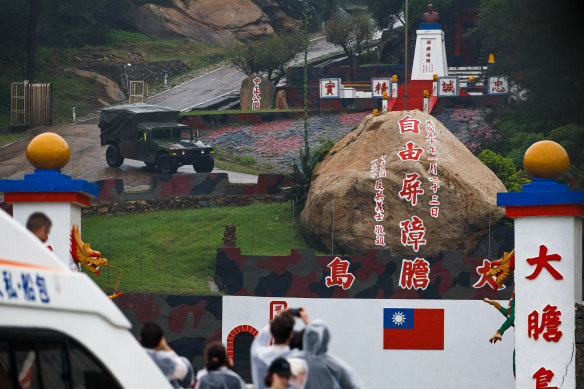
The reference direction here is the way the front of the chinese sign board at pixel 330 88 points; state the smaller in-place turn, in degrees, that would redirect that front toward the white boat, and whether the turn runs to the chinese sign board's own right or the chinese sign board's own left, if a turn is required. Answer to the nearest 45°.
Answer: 0° — it already faces it

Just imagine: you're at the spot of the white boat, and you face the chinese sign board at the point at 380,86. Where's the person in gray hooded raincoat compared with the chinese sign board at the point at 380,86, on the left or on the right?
right

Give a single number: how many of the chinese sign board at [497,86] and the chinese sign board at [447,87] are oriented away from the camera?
0

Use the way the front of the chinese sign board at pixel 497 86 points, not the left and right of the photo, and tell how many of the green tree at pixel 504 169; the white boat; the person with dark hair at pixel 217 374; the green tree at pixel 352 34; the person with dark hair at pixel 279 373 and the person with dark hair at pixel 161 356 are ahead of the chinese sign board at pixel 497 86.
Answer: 5

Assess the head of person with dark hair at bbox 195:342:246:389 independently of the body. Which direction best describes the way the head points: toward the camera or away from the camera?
away from the camera

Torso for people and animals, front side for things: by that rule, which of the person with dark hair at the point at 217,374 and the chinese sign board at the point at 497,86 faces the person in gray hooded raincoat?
the chinese sign board

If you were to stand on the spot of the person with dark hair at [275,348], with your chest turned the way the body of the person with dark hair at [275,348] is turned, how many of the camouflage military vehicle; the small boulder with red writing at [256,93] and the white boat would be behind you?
1

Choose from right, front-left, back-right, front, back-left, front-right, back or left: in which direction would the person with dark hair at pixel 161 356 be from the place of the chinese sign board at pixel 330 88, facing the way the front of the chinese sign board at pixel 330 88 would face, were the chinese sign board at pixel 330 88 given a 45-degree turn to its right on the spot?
front-left

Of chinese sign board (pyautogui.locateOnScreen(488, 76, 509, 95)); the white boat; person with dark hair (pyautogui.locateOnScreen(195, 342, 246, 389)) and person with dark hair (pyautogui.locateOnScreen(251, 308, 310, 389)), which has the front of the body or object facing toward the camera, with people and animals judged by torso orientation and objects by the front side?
the chinese sign board

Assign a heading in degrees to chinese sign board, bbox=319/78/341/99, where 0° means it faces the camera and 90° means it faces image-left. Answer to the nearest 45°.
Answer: approximately 0°

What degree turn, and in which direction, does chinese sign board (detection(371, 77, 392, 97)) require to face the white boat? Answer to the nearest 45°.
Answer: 0° — it already faces it

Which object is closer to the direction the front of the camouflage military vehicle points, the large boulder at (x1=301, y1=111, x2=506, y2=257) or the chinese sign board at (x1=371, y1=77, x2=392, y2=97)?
the large boulder

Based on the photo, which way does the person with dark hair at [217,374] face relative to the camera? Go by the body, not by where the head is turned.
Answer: away from the camera

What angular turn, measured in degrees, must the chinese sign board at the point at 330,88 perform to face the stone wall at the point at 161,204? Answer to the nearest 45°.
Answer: approximately 45° to its right

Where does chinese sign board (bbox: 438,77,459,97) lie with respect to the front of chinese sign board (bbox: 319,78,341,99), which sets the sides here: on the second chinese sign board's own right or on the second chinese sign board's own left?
on the second chinese sign board's own left

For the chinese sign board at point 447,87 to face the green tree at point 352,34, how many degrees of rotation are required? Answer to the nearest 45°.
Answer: approximately 135° to its right
